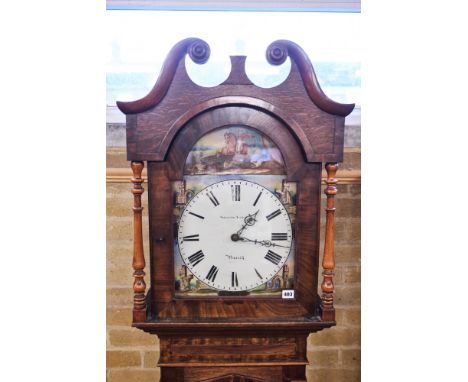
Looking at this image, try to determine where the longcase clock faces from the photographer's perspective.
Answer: facing the viewer
